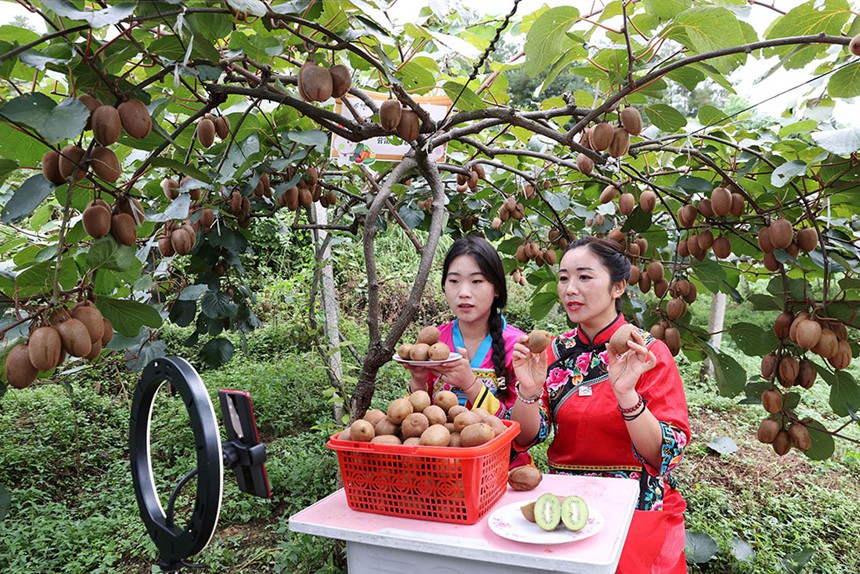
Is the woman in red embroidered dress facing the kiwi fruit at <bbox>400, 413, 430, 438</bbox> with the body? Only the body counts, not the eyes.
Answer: yes

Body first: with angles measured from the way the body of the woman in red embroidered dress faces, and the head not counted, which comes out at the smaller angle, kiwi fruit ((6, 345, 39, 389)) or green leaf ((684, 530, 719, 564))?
the kiwi fruit

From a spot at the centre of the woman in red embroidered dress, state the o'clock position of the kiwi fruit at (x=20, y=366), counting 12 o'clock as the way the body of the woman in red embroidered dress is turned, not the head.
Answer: The kiwi fruit is roughly at 12 o'clock from the woman in red embroidered dress.

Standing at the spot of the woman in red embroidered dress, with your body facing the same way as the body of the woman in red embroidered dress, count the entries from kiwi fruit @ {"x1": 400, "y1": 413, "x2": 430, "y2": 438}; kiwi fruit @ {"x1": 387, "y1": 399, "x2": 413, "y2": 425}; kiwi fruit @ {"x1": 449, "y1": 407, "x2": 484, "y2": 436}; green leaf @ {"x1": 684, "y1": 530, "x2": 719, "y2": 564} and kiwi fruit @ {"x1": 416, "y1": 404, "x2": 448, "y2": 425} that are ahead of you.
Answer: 4

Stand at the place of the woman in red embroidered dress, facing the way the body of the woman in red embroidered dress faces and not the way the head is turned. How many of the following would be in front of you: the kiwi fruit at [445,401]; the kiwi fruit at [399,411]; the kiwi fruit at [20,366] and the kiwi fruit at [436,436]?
4

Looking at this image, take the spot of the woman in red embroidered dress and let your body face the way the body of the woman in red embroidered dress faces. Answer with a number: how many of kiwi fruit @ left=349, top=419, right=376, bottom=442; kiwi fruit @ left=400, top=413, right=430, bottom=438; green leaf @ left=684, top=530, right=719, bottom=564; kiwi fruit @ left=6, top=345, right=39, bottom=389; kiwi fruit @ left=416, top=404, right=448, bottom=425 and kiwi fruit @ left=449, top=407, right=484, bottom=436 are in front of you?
5

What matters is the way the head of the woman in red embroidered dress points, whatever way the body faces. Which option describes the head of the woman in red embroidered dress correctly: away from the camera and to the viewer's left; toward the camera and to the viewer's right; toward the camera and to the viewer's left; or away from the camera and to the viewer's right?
toward the camera and to the viewer's left

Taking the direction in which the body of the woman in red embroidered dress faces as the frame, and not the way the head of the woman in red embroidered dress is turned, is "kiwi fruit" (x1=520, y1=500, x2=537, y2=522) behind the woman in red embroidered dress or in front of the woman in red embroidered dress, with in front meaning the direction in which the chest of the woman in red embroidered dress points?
in front

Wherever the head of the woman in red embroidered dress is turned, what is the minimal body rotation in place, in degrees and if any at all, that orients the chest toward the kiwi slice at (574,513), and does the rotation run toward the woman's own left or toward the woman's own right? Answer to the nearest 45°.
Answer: approximately 45° to the woman's own left

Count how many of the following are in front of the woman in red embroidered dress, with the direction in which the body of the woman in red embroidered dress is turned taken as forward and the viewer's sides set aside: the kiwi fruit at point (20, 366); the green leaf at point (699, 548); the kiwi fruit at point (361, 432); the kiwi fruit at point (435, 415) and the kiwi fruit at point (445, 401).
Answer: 4

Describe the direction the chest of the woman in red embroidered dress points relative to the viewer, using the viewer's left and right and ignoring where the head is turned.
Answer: facing the viewer and to the left of the viewer

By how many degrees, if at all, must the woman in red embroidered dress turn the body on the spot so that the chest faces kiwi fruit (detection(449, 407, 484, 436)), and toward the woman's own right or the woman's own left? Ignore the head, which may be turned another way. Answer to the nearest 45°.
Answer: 0° — they already face it

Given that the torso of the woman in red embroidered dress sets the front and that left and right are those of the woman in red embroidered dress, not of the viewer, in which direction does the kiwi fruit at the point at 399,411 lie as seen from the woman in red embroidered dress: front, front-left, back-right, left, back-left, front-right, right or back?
front
